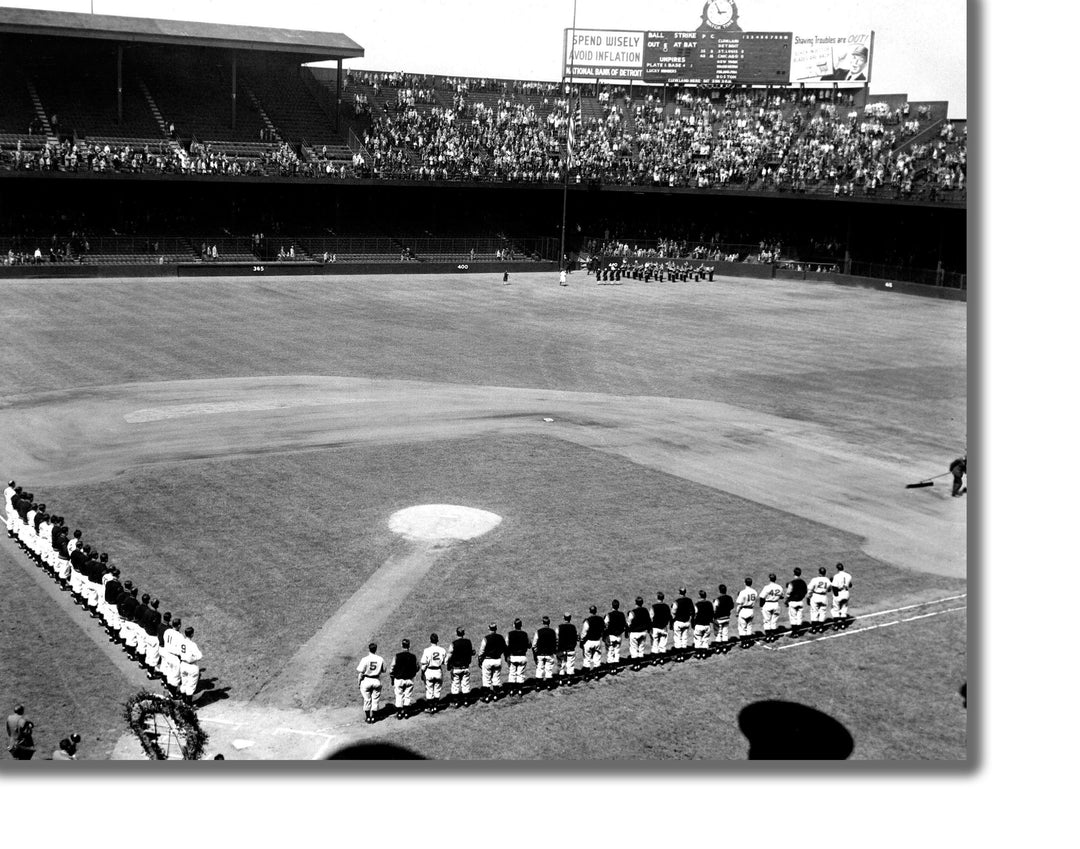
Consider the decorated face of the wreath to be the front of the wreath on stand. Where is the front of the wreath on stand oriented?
toward the camera
